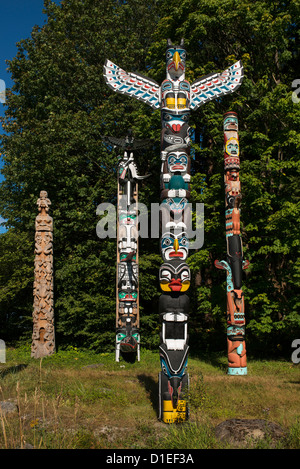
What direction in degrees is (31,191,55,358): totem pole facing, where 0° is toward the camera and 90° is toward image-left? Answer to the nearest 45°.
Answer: approximately 0°

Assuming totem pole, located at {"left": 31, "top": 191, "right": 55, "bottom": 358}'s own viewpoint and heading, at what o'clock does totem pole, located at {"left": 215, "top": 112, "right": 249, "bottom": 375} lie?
totem pole, located at {"left": 215, "top": 112, "right": 249, "bottom": 375} is roughly at 10 o'clock from totem pole, located at {"left": 31, "top": 191, "right": 55, "bottom": 358}.

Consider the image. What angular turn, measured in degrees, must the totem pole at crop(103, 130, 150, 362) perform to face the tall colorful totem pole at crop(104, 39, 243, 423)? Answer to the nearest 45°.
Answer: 0° — it already faces it

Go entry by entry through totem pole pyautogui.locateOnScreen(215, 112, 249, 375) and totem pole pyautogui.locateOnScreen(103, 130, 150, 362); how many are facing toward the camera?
2

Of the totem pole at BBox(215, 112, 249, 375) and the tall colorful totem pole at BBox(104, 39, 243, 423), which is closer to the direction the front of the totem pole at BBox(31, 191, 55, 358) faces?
the tall colorful totem pole

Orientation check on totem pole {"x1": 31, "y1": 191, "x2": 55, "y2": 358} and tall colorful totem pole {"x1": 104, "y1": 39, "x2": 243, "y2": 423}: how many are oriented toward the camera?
2
